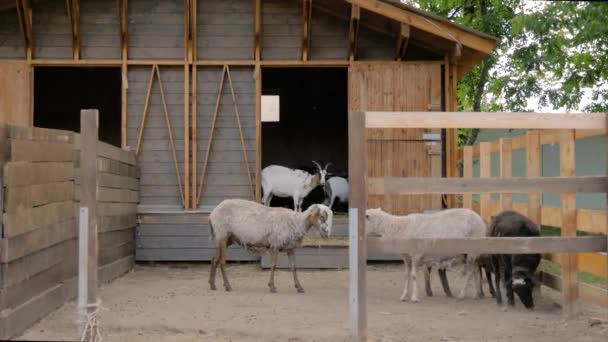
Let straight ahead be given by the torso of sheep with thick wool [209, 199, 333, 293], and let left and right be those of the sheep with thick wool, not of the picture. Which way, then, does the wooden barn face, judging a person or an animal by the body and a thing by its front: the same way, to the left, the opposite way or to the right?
to the right

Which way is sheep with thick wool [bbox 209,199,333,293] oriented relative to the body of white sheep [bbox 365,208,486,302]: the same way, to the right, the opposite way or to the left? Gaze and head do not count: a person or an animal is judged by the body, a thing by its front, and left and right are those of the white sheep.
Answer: the opposite way

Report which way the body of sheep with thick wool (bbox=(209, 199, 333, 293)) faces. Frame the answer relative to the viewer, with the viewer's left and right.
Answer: facing to the right of the viewer

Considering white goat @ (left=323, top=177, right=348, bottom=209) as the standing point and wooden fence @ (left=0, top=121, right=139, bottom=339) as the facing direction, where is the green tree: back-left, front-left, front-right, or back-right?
back-left

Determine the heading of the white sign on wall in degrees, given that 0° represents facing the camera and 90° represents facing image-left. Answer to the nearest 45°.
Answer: approximately 0°

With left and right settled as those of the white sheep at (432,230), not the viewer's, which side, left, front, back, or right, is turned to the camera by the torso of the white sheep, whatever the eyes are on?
left

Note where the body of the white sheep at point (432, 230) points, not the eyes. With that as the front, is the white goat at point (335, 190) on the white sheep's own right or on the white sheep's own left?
on the white sheep's own right

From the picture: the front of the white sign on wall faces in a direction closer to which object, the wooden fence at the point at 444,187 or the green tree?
the wooden fence

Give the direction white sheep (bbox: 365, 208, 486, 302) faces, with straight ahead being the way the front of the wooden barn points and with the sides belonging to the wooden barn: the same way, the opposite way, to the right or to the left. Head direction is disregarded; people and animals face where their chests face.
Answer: to the right

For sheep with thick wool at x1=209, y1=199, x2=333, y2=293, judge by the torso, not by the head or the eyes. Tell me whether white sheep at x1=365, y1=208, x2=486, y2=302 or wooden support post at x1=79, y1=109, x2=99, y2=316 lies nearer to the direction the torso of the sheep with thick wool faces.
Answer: the white sheep

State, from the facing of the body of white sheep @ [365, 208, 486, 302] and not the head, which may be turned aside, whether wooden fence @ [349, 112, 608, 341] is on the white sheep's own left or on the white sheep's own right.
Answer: on the white sheep's own left

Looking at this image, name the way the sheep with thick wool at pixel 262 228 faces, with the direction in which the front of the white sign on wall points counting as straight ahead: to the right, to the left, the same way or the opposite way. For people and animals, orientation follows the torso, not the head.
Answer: to the left

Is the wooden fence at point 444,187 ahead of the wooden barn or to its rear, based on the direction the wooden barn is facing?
ahead
